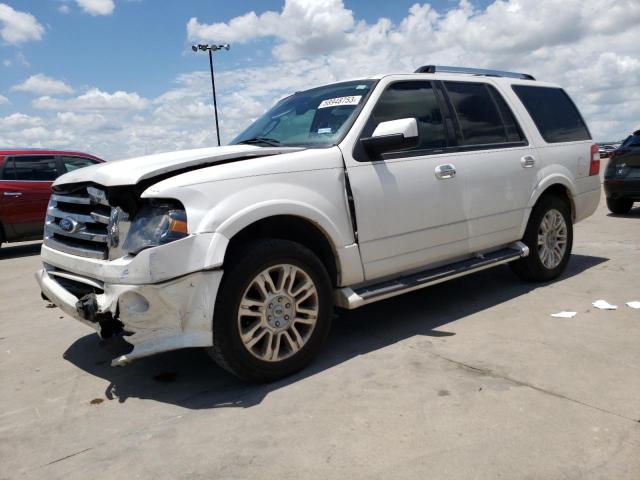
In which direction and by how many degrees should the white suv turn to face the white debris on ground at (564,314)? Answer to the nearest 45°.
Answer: approximately 135° to its left

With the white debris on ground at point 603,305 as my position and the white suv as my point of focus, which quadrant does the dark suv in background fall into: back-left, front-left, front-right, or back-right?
back-right

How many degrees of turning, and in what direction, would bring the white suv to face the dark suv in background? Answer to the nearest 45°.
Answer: approximately 180°

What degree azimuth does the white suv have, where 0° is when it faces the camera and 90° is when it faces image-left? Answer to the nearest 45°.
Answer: approximately 45°

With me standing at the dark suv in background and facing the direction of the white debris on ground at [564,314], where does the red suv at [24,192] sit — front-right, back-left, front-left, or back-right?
front-right

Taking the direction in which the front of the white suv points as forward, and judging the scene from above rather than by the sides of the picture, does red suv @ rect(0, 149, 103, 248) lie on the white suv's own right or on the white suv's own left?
on the white suv's own right

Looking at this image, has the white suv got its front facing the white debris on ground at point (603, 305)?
no
